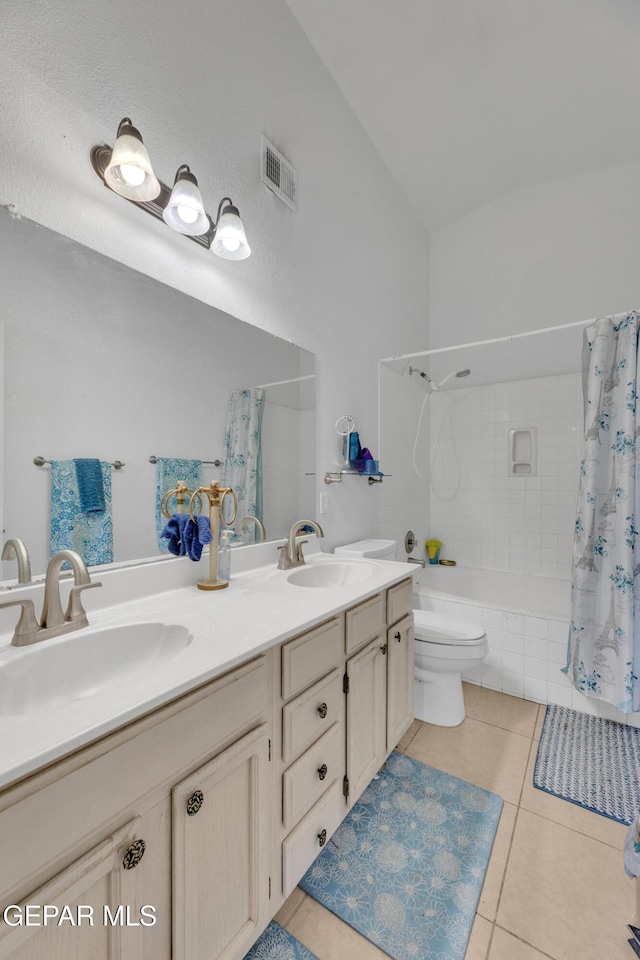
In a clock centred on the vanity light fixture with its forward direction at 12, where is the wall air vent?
The wall air vent is roughly at 9 o'clock from the vanity light fixture.

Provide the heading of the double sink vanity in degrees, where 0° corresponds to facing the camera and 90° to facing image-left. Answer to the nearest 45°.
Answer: approximately 315°

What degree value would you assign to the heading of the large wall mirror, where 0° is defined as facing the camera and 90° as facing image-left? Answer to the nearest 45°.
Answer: approximately 315°

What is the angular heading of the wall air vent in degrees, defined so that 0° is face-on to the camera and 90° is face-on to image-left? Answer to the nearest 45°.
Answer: approximately 315°

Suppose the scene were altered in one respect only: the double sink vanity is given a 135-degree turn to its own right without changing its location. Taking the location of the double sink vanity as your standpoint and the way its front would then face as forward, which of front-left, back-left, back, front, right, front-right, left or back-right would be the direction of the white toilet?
back-right

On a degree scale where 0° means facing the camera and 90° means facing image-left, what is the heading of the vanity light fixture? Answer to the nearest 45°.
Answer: approximately 315°
